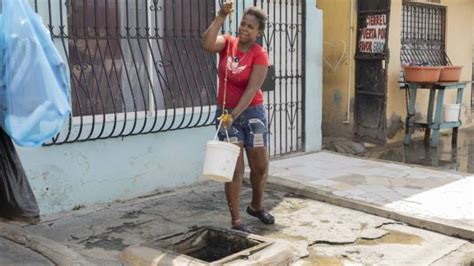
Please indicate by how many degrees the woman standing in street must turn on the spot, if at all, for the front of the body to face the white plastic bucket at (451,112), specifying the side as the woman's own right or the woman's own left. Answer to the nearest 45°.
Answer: approximately 135° to the woman's own left

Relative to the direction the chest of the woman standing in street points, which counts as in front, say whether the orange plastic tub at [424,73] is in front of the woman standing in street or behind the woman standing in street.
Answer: behind

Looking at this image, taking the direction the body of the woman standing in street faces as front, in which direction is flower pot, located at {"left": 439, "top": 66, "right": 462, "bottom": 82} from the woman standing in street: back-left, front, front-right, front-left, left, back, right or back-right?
back-left

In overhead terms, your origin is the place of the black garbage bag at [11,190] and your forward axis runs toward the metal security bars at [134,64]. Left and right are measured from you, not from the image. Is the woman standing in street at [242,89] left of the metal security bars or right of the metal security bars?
right

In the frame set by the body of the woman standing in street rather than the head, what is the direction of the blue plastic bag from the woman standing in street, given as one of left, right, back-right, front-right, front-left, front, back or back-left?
front-right

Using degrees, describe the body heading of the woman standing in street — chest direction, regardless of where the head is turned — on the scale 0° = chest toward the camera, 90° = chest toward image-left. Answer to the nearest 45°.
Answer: approximately 0°
